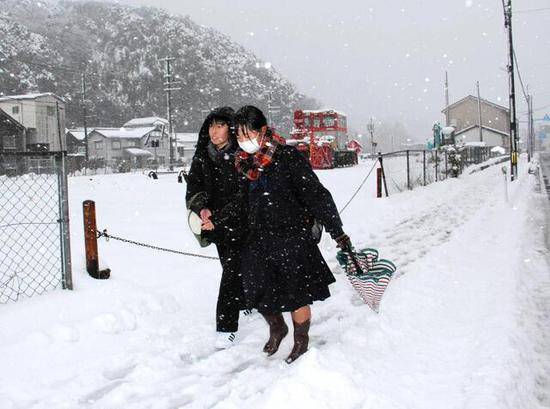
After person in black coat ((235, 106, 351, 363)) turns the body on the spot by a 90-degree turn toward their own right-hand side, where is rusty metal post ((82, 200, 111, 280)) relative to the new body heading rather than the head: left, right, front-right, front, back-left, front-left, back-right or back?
front

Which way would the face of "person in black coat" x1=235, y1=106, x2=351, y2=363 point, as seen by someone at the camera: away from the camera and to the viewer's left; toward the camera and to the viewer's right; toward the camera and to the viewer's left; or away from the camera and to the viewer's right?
toward the camera and to the viewer's left

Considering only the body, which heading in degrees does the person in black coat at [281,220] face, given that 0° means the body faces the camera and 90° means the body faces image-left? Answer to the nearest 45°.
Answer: approximately 45°

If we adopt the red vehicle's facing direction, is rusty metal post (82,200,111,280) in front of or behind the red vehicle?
in front

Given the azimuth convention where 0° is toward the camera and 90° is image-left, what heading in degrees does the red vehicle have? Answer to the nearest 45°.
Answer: approximately 45°

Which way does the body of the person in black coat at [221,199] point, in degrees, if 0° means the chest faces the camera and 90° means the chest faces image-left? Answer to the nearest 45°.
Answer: approximately 45°

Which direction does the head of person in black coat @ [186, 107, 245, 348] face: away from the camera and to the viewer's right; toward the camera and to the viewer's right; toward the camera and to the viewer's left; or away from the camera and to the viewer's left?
toward the camera and to the viewer's right

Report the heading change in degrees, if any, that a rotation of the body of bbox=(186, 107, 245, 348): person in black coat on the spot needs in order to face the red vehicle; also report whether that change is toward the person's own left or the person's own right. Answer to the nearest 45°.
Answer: approximately 135° to the person's own right

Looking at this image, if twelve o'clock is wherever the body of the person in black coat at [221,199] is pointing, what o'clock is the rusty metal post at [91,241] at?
The rusty metal post is roughly at 3 o'clock from the person in black coat.
